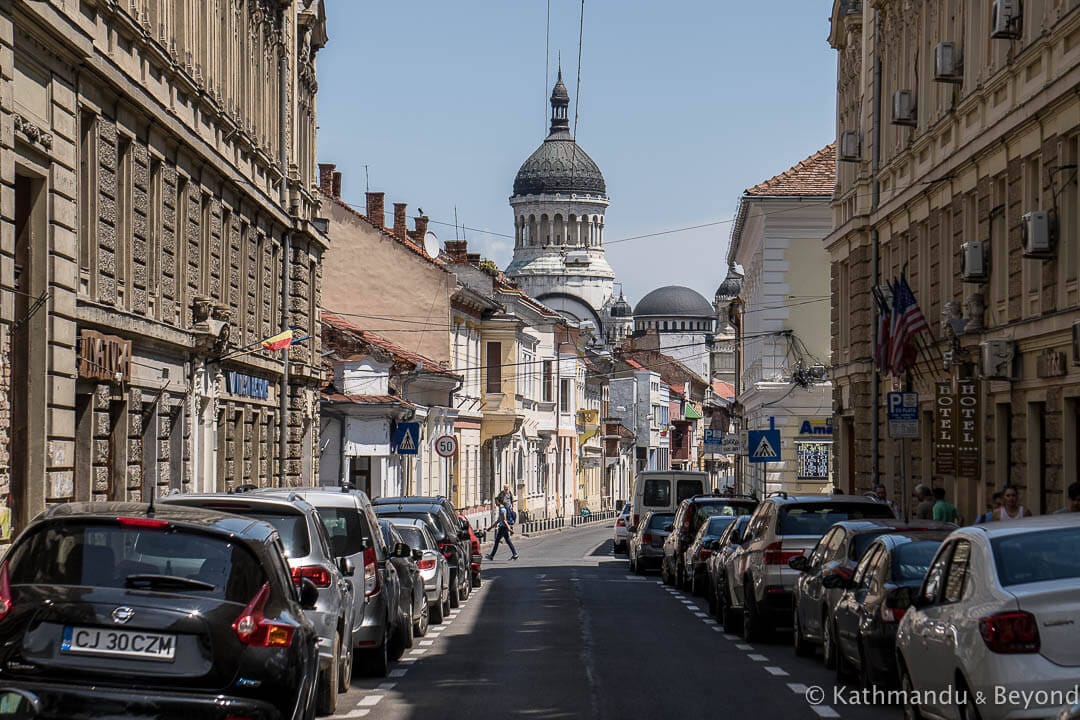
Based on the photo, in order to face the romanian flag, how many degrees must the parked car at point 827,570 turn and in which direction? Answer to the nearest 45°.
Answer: approximately 45° to its left

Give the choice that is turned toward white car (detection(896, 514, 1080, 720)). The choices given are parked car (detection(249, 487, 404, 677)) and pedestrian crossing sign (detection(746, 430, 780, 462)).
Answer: the pedestrian crossing sign

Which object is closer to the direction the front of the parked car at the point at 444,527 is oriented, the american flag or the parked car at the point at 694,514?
the parked car

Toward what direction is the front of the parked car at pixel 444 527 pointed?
away from the camera

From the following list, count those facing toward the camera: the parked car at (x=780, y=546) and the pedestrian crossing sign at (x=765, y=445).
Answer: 1

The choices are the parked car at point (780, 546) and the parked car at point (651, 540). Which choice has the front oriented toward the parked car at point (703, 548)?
the parked car at point (780, 546)

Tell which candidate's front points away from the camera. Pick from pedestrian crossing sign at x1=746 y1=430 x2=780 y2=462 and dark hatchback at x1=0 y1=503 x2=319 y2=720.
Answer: the dark hatchback

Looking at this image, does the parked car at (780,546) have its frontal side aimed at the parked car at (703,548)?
yes

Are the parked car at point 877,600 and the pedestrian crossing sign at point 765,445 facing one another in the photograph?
yes

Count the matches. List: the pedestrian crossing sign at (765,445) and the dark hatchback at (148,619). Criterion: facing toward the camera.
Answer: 1

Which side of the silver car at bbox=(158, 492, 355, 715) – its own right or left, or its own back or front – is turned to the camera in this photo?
back

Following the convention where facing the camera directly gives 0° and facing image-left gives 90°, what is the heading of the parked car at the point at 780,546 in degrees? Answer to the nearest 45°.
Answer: approximately 180°

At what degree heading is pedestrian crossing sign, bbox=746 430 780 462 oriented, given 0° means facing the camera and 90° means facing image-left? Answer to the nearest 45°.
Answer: approximately 0°
